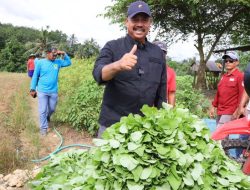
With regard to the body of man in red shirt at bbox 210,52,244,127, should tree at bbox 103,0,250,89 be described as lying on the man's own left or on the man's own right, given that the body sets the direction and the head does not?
on the man's own right

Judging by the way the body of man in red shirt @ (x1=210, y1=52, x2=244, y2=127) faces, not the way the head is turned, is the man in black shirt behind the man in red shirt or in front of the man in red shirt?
in front

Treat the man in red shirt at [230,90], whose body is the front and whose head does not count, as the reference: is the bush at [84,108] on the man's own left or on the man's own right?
on the man's own right

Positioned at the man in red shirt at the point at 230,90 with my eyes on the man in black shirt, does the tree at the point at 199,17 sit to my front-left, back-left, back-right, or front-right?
back-right

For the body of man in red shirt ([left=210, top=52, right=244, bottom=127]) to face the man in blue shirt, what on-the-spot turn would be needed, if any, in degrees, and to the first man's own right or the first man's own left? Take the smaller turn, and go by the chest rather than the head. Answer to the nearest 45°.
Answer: approximately 45° to the first man's own right

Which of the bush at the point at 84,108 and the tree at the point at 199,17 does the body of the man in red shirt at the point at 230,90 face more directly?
the bush

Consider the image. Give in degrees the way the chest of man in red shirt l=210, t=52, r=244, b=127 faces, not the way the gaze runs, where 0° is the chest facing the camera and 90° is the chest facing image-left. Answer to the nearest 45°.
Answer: approximately 45°
